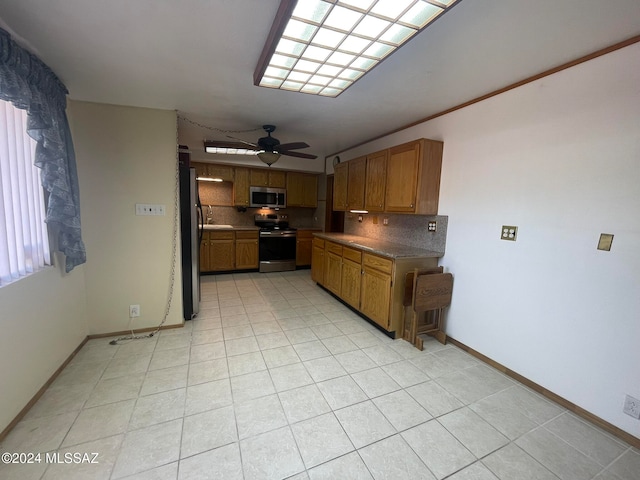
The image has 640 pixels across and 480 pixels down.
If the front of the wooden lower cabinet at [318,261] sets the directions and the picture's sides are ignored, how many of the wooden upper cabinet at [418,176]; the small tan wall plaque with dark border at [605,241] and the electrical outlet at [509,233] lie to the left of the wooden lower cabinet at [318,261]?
3

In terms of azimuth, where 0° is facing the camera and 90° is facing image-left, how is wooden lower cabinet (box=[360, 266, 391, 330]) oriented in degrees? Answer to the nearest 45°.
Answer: approximately 45°

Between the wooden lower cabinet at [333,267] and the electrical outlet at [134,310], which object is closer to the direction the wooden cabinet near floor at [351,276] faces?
the electrical outlet

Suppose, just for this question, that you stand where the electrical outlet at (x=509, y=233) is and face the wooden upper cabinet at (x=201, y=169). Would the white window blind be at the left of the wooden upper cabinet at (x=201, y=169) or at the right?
left

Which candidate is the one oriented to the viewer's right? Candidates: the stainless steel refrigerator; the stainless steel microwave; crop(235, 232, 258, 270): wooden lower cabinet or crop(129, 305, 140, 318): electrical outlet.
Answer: the stainless steel refrigerator

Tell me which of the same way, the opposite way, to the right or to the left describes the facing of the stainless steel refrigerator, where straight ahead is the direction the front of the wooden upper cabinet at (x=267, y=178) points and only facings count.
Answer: to the left

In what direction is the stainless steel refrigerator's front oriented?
to the viewer's right

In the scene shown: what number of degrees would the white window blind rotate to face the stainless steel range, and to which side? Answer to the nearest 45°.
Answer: approximately 90° to its left

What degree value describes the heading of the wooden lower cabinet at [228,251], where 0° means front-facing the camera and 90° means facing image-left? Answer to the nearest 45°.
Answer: approximately 0°

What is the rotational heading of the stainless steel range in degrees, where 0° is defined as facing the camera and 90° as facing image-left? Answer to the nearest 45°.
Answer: approximately 0°

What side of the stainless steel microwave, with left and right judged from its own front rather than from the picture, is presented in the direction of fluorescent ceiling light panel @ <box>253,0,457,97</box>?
front

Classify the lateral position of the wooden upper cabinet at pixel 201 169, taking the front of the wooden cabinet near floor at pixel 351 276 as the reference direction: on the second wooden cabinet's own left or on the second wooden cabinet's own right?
on the second wooden cabinet's own right
